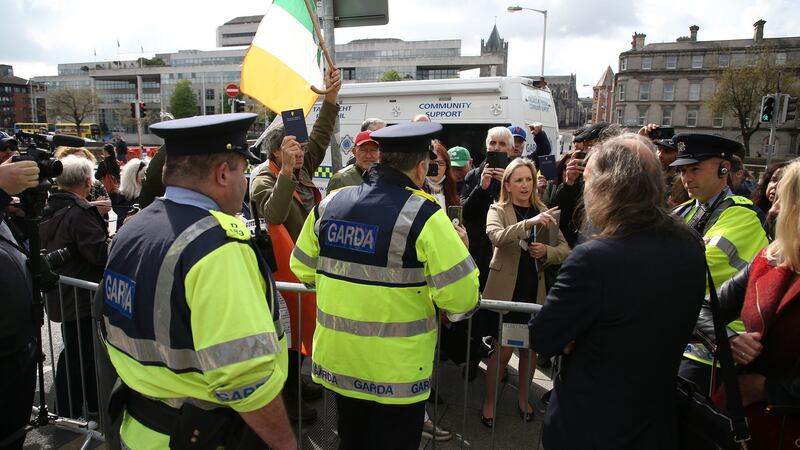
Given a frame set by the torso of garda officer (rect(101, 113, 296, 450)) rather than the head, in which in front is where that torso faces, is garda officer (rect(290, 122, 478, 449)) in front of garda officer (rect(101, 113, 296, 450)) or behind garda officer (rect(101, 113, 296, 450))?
in front

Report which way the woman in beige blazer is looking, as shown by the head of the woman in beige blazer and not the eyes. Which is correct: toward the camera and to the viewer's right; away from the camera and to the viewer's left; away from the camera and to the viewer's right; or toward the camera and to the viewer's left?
toward the camera and to the viewer's right

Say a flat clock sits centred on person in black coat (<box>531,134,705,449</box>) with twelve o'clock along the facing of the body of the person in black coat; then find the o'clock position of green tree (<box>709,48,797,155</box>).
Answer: The green tree is roughly at 2 o'clock from the person in black coat.

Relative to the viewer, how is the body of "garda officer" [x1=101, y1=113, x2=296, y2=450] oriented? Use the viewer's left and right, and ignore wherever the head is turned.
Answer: facing away from the viewer and to the right of the viewer

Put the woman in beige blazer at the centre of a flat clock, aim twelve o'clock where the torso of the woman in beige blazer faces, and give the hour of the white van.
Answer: The white van is roughly at 7 o'clock from the woman in beige blazer.

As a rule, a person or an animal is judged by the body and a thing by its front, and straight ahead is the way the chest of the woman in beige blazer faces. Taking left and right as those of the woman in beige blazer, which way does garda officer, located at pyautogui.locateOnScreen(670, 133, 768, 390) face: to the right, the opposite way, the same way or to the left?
to the right

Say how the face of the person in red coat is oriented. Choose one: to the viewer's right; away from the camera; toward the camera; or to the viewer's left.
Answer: to the viewer's left

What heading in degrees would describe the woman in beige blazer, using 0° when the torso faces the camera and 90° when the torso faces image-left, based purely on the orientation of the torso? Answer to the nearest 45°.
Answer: approximately 315°

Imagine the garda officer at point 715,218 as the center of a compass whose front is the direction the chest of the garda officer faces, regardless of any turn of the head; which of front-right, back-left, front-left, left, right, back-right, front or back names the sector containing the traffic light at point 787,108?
back-right

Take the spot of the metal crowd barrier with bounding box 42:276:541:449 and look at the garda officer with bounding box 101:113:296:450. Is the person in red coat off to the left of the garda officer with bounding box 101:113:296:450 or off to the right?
left

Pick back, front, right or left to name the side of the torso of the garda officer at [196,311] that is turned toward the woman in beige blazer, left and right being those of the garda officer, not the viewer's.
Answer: front
